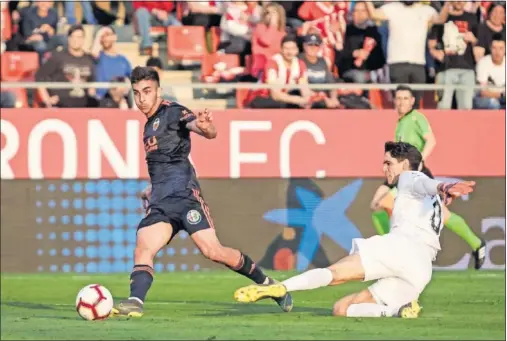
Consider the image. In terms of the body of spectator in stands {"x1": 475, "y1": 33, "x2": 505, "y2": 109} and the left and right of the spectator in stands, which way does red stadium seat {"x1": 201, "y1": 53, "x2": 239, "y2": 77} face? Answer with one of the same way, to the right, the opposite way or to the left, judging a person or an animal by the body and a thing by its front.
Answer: the same way

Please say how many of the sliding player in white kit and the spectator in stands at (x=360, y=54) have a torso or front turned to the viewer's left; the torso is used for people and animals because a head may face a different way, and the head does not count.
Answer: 1

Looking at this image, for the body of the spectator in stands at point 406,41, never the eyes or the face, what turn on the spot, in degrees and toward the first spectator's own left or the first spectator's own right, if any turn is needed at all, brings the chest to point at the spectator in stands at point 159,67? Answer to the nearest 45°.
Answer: approximately 90° to the first spectator's own right

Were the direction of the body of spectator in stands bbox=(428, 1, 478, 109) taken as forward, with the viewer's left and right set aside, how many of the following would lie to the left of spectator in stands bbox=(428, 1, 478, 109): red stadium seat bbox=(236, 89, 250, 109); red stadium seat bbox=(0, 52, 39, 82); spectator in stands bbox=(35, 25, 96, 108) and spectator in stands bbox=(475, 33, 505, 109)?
1

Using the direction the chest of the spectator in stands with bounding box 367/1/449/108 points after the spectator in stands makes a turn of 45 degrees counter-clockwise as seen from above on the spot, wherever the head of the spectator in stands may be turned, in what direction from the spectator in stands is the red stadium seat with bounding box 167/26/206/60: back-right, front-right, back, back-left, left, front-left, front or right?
back-right

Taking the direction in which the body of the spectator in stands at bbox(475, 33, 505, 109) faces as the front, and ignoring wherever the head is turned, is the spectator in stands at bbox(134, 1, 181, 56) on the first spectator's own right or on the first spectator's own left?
on the first spectator's own right

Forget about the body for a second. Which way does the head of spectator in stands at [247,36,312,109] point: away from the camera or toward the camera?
toward the camera

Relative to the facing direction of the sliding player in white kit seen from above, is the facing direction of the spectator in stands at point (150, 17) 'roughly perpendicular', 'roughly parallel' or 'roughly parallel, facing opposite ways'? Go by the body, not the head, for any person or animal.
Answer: roughly perpendicular

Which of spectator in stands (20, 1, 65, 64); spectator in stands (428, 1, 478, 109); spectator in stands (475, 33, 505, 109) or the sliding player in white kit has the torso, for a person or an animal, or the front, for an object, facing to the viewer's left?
the sliding player in white kit

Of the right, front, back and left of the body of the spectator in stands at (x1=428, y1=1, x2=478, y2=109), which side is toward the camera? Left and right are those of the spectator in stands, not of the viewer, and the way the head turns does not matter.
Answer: front

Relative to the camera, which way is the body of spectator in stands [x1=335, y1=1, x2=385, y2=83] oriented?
toward the camera

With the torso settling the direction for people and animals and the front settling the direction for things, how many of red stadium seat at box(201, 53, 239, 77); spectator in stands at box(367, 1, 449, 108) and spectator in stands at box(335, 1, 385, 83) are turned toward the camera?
3

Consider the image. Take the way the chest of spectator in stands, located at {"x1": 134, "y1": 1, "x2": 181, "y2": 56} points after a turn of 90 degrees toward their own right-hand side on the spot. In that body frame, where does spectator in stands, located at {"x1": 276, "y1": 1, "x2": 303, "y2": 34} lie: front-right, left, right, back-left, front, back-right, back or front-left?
back

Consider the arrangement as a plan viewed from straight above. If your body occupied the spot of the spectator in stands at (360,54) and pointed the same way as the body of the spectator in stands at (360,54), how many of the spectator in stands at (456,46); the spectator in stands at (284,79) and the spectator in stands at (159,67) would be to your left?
1

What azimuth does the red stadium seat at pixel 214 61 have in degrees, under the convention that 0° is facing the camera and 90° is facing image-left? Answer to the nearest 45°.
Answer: approximately 0°

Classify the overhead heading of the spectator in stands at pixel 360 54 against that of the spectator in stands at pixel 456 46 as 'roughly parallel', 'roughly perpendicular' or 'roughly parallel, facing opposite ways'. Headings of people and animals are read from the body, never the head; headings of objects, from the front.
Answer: roughly parallel

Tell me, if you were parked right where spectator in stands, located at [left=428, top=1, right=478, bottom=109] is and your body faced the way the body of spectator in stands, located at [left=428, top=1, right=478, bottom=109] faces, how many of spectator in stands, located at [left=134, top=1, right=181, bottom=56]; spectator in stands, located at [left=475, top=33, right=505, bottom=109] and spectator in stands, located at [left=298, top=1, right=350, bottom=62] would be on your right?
2

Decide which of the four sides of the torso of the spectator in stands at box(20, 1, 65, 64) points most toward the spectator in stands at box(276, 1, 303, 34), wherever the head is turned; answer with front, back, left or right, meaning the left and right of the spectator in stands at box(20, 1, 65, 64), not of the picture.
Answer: left
